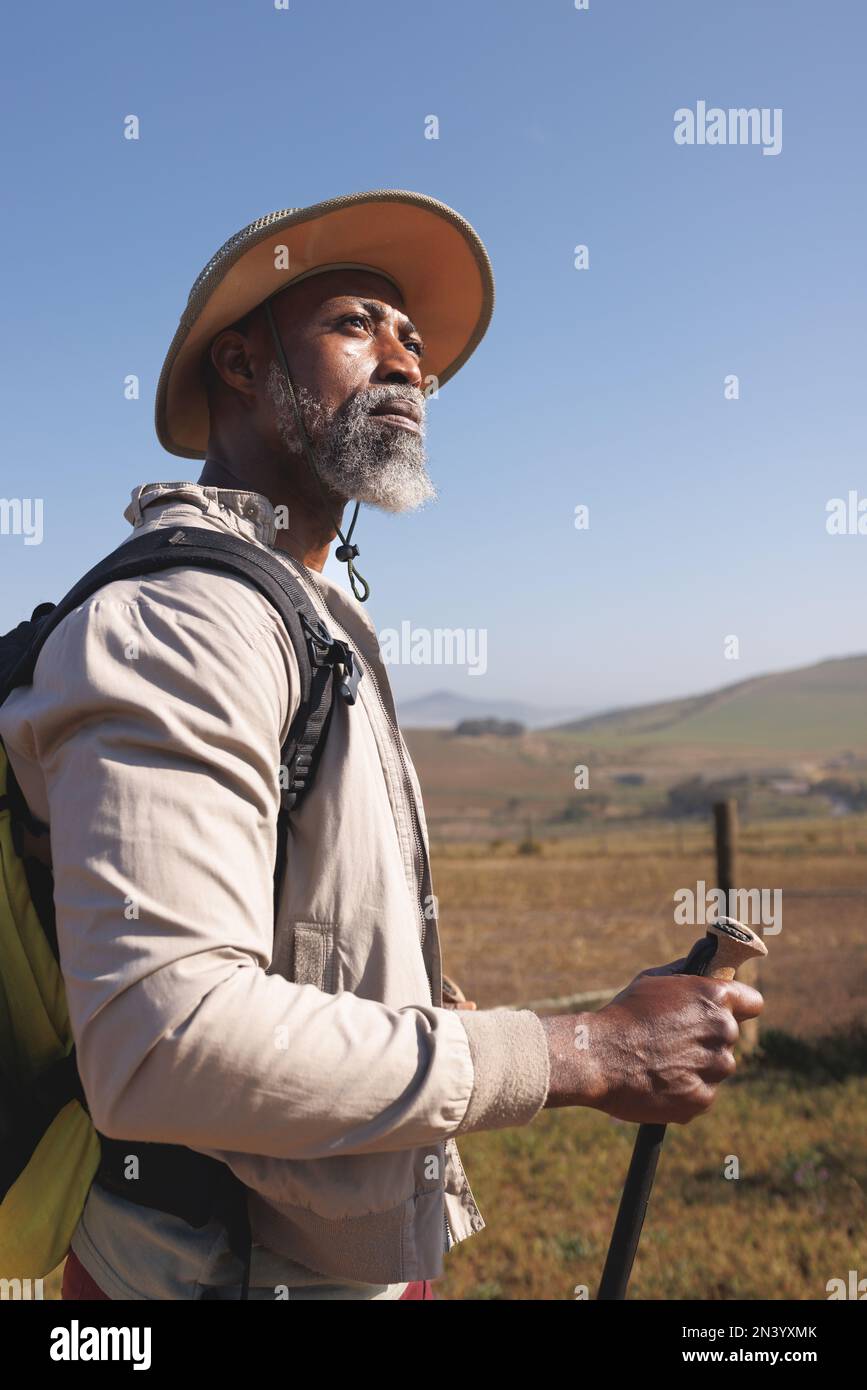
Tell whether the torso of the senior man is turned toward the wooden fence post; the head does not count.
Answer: no

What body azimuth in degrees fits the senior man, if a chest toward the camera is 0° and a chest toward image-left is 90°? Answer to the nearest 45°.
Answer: approximately 270°
